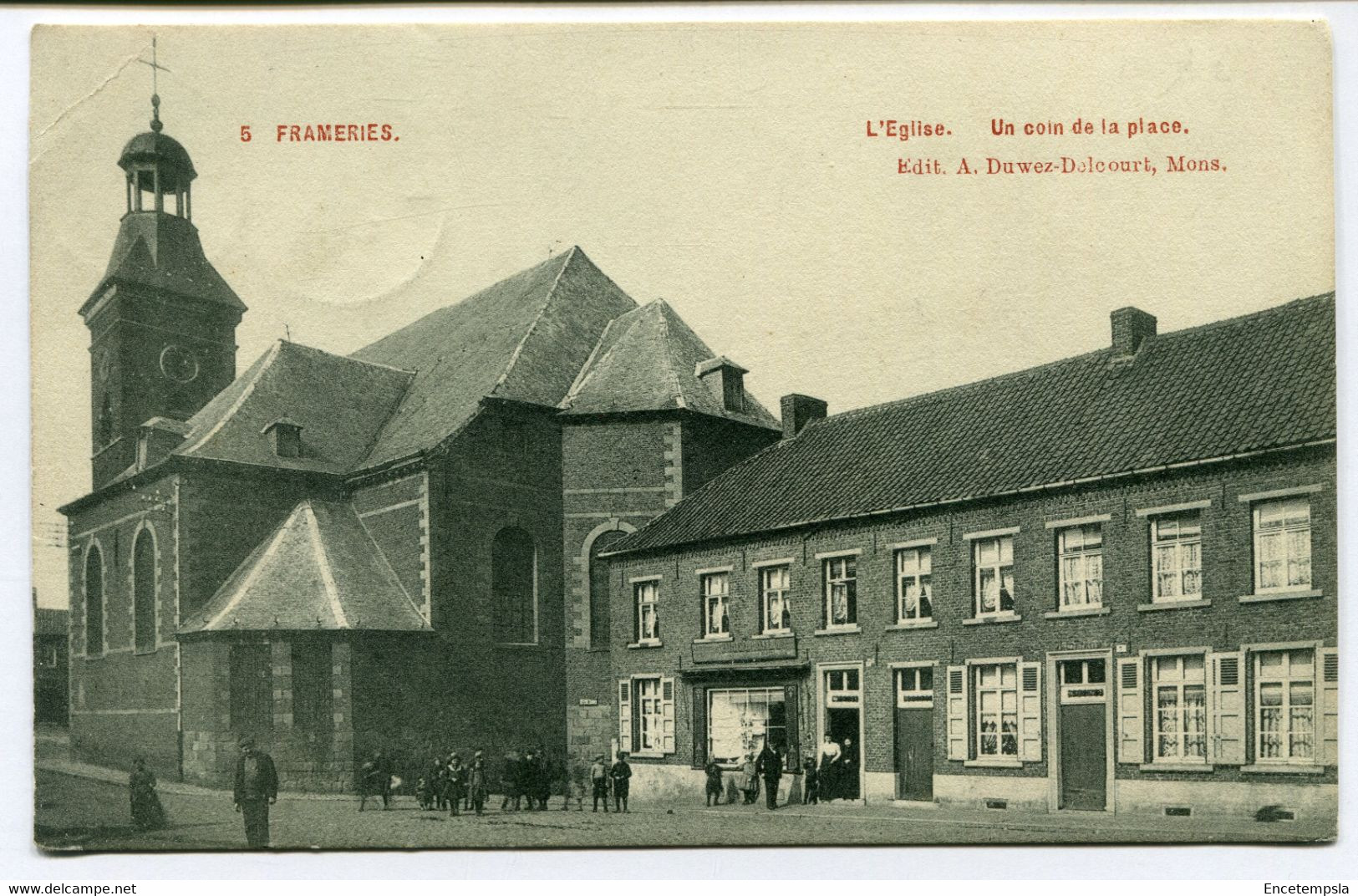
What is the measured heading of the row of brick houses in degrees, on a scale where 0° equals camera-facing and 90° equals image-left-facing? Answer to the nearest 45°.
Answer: approximately 45°

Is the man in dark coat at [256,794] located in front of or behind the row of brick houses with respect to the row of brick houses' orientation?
in front

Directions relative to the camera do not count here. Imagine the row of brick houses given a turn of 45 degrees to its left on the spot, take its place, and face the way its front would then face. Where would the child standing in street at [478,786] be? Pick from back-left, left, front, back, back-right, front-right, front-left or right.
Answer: right
